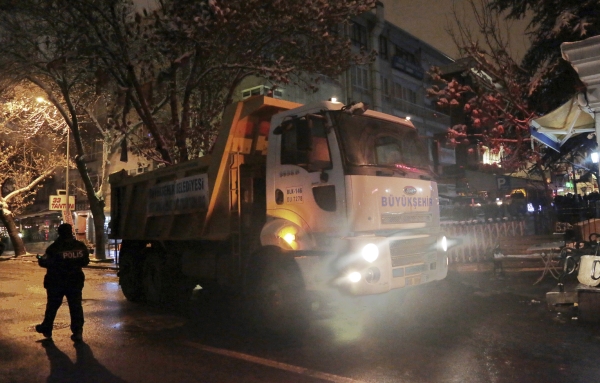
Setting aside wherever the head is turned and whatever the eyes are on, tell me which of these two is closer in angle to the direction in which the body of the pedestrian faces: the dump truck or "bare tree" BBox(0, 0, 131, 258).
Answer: the bare tree

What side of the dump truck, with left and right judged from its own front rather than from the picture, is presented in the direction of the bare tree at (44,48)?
back

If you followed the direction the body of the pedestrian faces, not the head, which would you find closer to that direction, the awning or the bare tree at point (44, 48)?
the bare tree

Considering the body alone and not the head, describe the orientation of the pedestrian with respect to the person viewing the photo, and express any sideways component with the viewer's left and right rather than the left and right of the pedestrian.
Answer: facing away from the viewer and to the left of the viewer

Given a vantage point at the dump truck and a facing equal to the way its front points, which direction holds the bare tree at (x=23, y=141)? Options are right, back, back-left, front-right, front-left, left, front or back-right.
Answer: back

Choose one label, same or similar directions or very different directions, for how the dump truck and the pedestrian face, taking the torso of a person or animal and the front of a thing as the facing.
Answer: very different directions

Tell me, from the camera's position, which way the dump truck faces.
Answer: facing the viewer and to the right of the viewer

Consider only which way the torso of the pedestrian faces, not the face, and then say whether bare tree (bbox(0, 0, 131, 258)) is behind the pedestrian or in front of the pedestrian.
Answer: in front

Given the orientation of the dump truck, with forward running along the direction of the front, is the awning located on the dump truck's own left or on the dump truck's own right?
on the dump truck's own left

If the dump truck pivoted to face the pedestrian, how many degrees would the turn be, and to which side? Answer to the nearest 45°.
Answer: approximately 135° to its right
